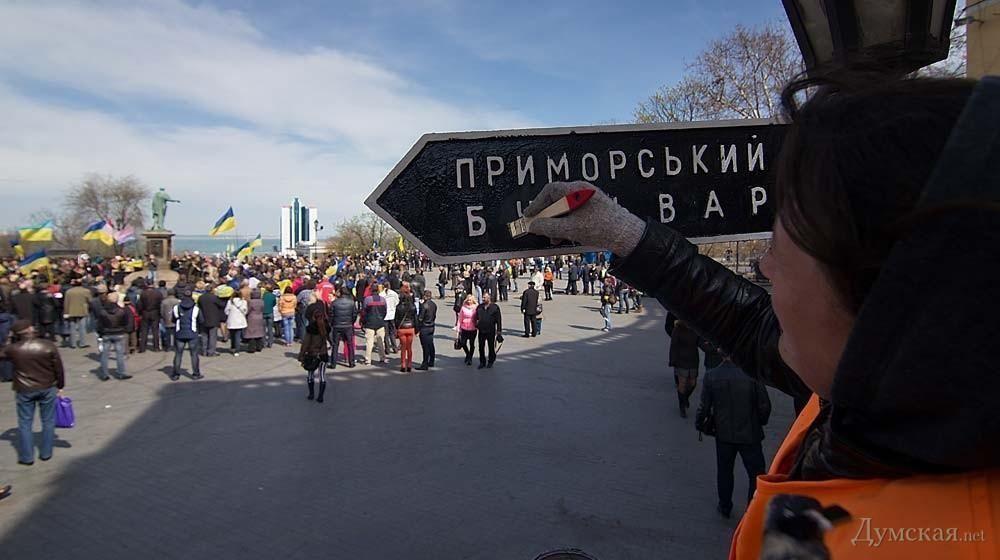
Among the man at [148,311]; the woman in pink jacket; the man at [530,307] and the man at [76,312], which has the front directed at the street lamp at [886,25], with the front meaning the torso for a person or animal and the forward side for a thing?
the woman in pink jacket

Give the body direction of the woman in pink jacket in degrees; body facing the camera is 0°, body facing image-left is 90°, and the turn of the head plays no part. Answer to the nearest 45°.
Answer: approximately 0°

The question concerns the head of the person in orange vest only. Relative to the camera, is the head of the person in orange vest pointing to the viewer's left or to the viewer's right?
to the viewer's left

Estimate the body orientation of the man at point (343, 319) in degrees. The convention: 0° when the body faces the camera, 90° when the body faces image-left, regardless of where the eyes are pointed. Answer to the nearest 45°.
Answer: approximately 180°

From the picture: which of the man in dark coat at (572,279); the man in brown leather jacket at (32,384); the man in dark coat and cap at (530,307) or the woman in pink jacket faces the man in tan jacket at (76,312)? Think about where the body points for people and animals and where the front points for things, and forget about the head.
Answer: the man in brown leather jacket at (32,384)

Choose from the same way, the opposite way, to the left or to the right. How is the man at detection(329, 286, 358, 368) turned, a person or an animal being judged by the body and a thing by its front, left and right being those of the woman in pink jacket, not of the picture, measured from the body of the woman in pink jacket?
the opposite way

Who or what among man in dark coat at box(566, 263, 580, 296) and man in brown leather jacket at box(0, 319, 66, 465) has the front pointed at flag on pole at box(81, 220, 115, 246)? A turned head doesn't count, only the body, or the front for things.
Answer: the man in brown leather jacket

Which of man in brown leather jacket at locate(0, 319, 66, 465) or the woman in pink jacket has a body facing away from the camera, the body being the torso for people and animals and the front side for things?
the man in brown leather jacket

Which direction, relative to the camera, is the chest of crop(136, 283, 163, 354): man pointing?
away from the camera

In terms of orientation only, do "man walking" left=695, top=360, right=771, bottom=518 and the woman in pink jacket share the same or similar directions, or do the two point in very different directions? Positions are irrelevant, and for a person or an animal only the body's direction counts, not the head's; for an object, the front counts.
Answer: very different directions
